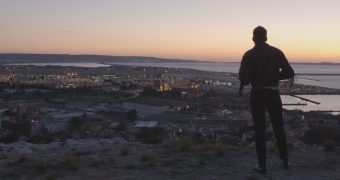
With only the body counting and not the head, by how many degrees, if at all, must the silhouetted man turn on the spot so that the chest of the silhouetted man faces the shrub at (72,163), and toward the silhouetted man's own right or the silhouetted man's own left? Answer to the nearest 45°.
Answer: approximately 90° to the silhouetted man's own left

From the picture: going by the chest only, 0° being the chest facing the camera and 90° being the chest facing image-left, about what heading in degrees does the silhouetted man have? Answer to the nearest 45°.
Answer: approximately 180°
